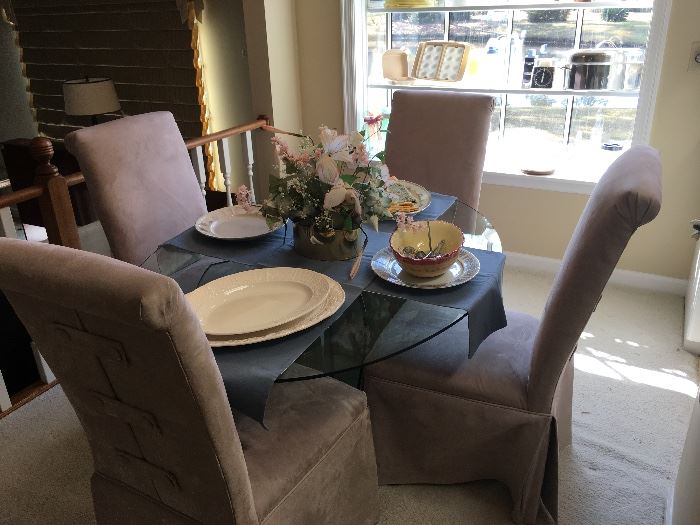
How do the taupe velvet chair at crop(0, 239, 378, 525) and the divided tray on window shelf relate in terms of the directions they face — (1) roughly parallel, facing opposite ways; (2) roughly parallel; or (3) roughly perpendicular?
roughly parallel, facing opposite ways

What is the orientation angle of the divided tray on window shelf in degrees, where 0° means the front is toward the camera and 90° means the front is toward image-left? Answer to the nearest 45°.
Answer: approximately 0°

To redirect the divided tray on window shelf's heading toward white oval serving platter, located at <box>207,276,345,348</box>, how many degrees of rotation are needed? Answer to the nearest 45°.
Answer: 0° — it already faces it

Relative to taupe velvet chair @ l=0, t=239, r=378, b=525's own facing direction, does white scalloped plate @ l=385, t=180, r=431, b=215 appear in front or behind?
in front

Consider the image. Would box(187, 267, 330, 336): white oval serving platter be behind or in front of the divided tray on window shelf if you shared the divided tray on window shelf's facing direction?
in front

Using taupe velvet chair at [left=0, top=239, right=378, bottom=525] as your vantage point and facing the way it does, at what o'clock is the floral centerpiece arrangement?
The floral centerpiece arrangement is roughly at 12 o'clock from the taupe velvet chair.

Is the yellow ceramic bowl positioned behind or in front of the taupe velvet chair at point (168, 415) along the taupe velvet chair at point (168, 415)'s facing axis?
in front

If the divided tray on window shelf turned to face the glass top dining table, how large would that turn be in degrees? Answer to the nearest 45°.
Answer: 0° — it already faces it

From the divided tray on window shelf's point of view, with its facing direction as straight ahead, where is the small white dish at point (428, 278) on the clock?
The small white dish is roughly at 12 o'clock from the divided tray on window shelf.

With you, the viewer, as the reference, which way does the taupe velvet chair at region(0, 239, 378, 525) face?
facing away from the viewer and to the right of the viewer

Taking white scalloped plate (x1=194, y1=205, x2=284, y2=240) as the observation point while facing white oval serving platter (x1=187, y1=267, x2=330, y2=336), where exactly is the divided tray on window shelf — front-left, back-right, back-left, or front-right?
back-left

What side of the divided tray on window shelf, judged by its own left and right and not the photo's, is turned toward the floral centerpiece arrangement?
front

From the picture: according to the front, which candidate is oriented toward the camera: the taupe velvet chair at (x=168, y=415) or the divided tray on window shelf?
the divided tray on window shelf

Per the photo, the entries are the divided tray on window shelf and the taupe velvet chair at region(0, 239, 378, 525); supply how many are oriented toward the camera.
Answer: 1

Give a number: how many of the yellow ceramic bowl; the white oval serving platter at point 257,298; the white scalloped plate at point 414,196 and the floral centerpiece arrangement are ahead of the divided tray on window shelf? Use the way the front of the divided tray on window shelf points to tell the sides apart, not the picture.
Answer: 4
